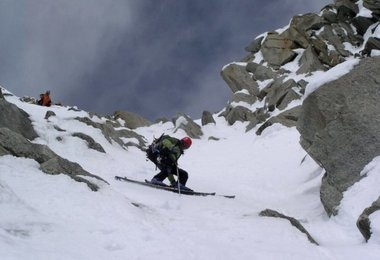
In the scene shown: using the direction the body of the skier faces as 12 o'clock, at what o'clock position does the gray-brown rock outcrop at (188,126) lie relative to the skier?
The gray-brown rock outcrop is roughly at 9 o'clock from the skier.

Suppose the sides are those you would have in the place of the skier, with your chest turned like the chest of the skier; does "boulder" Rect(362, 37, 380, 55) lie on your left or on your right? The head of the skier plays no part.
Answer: on your left

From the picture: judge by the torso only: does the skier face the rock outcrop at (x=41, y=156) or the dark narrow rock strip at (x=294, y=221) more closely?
the dark narrow rock strip

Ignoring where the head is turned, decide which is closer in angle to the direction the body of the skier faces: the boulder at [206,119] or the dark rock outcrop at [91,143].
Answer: the boulder

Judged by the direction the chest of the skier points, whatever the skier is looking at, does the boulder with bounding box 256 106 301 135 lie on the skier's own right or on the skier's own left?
on the skier's own left

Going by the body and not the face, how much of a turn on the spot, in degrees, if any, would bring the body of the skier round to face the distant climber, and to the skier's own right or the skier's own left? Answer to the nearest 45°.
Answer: approximately 135° to the skier's own left

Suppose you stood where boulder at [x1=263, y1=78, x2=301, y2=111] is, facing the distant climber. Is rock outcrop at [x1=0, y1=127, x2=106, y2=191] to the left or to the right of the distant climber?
left

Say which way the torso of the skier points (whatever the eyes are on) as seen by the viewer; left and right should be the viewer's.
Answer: facing to the right of the viewer

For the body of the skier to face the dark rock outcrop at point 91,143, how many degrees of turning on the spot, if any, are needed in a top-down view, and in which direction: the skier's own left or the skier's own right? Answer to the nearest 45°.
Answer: approximately 135° to the skier's own left

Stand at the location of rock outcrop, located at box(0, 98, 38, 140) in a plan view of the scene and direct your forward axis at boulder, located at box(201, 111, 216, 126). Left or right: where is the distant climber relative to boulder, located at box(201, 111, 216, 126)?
left

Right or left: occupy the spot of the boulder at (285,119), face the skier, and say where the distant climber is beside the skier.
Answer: right

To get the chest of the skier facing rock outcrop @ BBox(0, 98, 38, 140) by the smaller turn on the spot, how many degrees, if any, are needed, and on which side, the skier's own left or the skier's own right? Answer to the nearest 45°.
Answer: approximately 180°

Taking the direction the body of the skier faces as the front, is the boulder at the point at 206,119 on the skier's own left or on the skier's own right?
on the skier's own left
